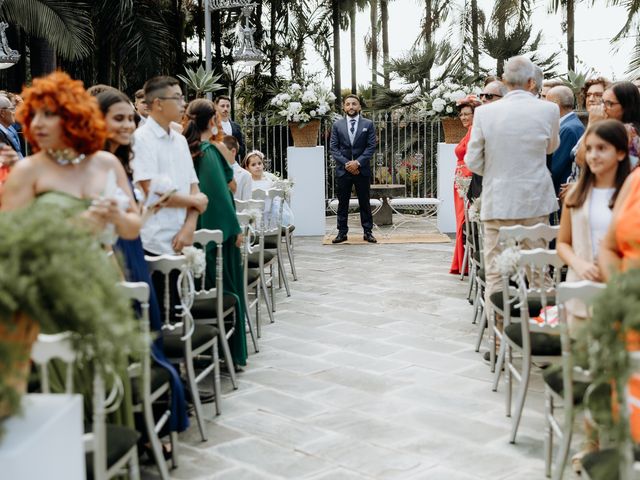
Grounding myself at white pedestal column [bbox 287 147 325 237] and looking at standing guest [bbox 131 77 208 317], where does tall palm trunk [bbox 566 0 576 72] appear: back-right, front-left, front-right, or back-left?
back-left

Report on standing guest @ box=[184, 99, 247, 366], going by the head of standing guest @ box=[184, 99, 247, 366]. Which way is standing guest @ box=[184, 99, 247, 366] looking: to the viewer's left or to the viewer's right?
to the viewer's right

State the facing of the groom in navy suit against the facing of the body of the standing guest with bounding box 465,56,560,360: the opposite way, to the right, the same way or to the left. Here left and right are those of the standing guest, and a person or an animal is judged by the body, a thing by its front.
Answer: the opposite way

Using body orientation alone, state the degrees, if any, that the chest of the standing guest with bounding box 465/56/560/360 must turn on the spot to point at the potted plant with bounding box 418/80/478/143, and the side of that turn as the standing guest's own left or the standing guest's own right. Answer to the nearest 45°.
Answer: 0° — they already face it

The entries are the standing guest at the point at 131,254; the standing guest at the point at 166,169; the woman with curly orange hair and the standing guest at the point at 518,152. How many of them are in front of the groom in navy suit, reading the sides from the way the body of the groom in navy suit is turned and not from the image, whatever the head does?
4

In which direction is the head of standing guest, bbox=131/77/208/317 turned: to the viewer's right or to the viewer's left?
to the viewer's right

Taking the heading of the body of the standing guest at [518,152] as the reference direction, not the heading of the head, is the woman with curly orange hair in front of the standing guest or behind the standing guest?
behind

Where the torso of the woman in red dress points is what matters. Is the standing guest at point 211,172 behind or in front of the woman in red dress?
in front

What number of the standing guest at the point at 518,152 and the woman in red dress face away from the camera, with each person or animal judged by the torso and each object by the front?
1

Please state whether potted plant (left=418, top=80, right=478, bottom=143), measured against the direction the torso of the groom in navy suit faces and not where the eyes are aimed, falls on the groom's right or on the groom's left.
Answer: on the groom's left

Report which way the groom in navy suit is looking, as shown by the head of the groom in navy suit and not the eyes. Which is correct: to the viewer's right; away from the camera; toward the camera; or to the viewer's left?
toward the camera

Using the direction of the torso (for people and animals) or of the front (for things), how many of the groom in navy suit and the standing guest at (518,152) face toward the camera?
1

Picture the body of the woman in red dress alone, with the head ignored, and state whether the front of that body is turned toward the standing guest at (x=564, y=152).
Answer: no

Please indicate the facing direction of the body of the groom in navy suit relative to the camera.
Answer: toward the camera

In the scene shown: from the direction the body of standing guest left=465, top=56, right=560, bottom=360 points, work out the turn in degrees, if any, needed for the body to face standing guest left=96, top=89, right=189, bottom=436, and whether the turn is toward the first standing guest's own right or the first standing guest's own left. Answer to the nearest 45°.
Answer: approximately 135° to the first standing guest's own left

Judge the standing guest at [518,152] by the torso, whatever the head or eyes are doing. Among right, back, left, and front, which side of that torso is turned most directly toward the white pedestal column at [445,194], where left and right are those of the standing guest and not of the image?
front

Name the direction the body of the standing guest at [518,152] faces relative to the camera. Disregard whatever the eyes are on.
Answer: away from the camera

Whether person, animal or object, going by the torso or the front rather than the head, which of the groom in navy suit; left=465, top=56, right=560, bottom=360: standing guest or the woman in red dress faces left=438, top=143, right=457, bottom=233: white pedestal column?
the standing guest

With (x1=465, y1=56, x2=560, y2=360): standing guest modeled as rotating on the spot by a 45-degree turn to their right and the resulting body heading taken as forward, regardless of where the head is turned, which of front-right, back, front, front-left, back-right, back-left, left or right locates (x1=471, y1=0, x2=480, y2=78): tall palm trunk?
front-left

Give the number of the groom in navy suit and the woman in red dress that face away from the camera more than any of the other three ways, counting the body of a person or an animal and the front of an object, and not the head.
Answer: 0

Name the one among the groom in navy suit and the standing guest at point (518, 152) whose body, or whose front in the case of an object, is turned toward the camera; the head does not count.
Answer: the groom in navy suit

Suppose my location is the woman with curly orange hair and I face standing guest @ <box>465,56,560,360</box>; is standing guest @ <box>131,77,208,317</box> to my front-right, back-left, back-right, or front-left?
front-left

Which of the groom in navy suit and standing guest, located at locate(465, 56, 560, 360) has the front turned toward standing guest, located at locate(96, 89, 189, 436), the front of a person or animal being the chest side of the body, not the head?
the groom in navy suit
